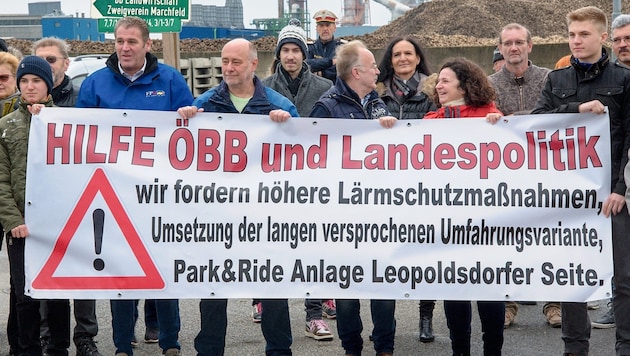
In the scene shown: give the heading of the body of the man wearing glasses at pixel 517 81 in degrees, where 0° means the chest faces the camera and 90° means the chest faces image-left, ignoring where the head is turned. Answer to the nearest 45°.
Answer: approximately 0°

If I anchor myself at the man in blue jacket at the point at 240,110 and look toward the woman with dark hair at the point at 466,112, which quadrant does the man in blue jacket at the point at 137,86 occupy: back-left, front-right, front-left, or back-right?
back-left

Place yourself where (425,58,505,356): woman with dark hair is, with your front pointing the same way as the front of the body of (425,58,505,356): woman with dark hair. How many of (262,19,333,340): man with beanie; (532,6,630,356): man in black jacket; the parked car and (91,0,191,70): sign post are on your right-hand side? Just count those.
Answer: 3

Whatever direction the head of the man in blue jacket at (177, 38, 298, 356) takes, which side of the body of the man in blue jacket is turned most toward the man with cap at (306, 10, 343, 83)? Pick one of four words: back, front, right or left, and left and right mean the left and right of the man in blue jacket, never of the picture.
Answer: back

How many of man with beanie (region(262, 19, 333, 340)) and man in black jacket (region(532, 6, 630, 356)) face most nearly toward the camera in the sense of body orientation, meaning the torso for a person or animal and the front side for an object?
2

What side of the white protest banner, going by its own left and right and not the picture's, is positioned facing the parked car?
back

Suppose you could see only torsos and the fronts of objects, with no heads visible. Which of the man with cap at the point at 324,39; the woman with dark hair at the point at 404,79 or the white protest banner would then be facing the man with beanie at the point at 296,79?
the man with cap

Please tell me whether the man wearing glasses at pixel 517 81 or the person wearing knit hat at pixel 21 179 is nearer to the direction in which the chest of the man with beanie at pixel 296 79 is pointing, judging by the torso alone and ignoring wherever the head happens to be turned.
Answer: the person wearing knit hat

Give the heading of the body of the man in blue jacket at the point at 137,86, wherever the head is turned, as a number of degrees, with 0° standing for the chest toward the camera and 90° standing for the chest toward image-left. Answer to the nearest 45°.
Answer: approximately 0°
